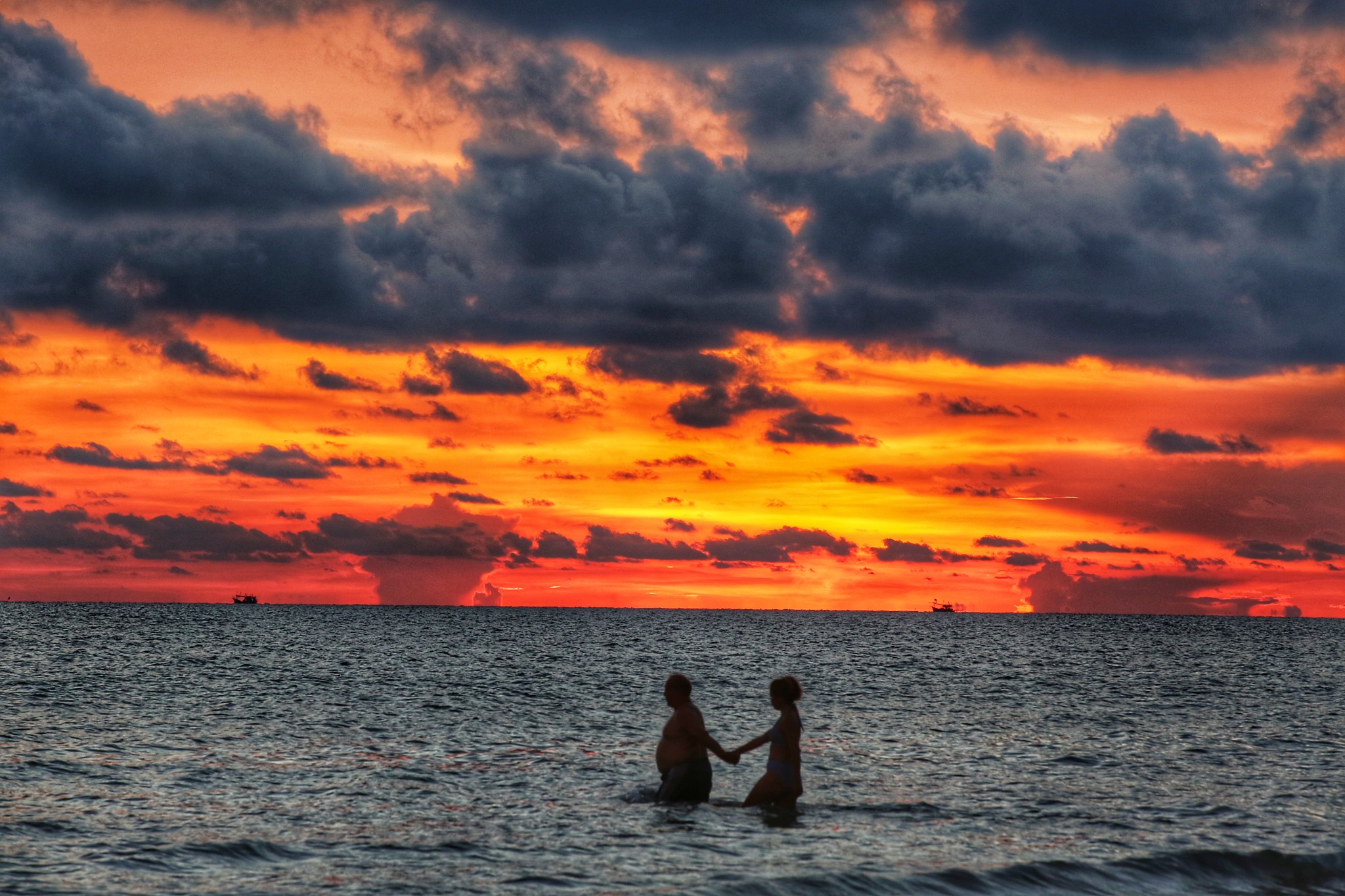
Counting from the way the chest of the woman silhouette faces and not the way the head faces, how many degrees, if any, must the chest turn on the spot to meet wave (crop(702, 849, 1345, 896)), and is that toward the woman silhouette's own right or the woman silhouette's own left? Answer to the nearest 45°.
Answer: approximately 135° to the woman silhouette's own left

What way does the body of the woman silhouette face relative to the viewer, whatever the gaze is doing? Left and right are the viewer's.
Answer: facing to the left of the viewer

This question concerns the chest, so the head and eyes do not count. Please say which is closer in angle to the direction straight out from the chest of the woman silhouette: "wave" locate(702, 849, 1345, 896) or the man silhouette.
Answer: the man silhouette

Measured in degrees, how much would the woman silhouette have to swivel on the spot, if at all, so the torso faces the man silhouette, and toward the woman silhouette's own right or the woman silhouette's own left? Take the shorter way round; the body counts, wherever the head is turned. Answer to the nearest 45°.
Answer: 0° — they already face them

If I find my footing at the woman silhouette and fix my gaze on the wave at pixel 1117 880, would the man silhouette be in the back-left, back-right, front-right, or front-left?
back-right
